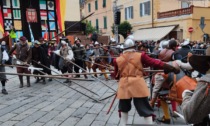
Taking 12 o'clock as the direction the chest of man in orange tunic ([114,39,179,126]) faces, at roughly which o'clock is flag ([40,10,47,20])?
The flag is roughly at 11 o'clock from the man in orange tunic.

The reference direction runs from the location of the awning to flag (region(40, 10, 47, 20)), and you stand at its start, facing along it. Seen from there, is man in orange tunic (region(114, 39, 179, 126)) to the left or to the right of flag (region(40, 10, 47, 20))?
left

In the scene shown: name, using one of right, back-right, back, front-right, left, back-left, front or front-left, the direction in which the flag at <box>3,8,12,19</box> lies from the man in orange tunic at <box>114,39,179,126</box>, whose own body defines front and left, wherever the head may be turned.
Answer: front-left

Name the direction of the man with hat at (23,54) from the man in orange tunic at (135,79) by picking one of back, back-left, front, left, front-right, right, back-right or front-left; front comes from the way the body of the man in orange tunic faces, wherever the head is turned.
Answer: front-left

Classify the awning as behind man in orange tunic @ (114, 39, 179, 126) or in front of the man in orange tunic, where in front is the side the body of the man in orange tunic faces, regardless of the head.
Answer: in front

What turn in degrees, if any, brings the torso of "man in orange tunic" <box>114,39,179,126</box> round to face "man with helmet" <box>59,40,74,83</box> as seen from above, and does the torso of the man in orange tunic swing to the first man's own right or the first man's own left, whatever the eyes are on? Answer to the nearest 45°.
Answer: approximately 45° to the first man's own left

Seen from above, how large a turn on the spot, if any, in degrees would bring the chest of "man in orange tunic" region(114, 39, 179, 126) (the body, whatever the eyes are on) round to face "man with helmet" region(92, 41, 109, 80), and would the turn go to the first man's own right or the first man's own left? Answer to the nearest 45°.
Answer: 0° — they already face them

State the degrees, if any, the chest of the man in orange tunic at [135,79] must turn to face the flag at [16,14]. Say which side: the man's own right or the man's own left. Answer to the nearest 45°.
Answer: approximately 45° to the man's own left

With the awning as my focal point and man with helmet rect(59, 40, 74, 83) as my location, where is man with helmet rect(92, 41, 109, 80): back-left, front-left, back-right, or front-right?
front-right

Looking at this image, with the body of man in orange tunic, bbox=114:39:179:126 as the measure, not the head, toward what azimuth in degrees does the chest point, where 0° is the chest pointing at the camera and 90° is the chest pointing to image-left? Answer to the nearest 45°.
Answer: approximately 180°
